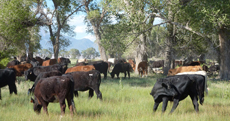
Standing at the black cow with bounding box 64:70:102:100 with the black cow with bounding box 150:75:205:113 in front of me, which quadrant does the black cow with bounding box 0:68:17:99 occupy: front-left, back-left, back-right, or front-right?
back-right
